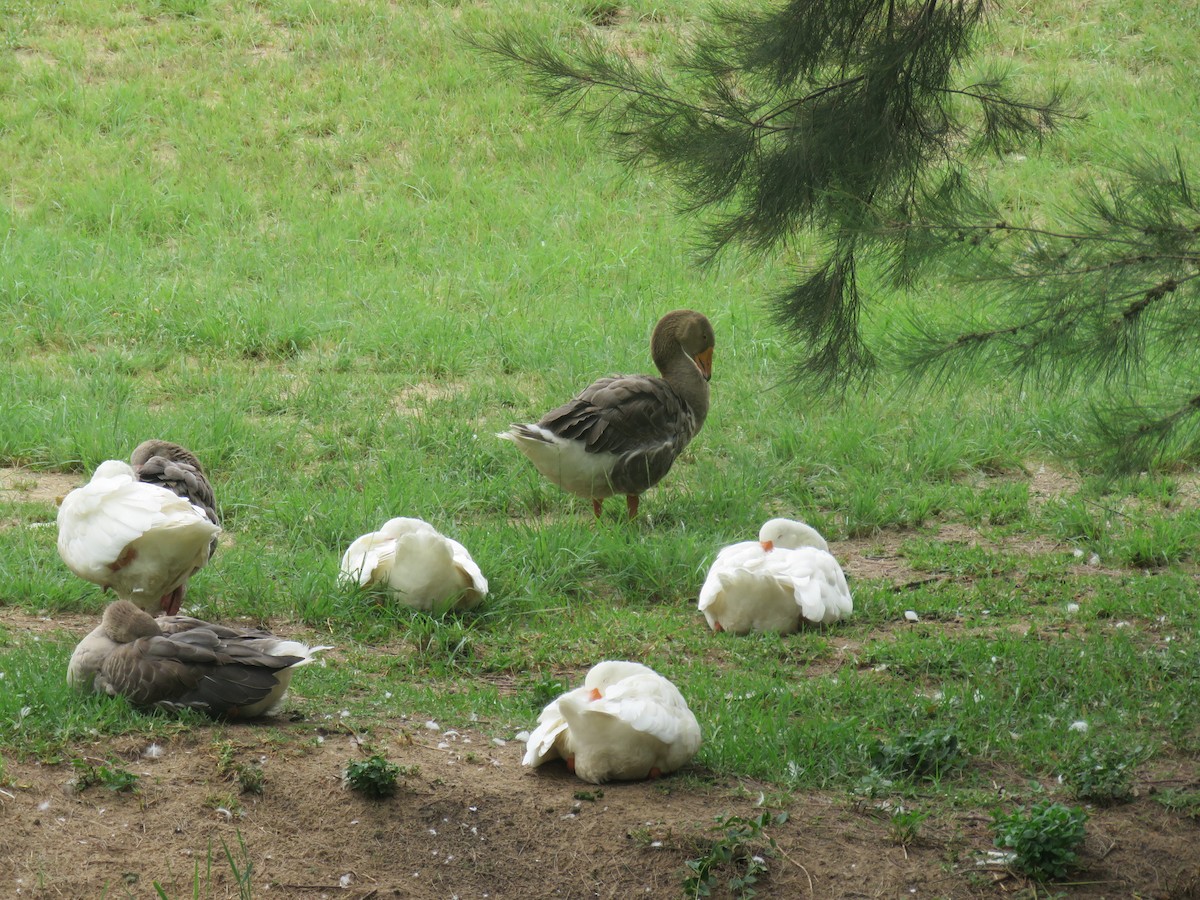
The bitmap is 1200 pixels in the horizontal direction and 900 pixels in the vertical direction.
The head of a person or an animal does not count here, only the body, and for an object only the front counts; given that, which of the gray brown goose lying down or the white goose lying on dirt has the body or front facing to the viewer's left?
the gray brown goose lying down

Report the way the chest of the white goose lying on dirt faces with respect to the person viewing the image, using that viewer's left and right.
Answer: facing away from the viewer and to the right of the viewer

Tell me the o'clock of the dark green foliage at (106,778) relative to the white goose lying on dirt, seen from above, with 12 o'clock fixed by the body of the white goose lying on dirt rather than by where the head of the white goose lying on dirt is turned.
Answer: The dark green foliage is roughly at 7 o'clock from the white goose lying on dirt.

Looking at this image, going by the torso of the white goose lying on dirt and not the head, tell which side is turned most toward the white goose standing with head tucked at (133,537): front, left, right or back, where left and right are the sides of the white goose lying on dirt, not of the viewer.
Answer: left

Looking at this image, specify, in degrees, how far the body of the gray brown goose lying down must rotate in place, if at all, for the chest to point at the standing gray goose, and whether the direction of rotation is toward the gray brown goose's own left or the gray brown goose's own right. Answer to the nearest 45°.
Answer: approximately 135° to the gray brown goose's own right

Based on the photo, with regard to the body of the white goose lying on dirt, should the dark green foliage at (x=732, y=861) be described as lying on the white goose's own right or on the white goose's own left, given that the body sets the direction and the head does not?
on the white goose's own right

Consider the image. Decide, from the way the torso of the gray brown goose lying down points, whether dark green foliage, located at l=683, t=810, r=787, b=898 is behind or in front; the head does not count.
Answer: behind

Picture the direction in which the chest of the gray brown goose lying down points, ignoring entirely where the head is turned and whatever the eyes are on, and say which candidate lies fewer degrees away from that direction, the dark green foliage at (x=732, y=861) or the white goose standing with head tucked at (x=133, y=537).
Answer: the white goose standing with head tucked

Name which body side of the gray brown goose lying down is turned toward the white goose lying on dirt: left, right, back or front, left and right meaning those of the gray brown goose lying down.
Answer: back

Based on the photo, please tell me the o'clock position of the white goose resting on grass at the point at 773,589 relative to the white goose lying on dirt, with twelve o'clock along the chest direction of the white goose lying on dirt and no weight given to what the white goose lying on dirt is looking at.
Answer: The white goose resting on grass is roughly at 11 o'clock from the white goose lying on dirt.

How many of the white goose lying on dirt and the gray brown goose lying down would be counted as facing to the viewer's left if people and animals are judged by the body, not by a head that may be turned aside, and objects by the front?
1

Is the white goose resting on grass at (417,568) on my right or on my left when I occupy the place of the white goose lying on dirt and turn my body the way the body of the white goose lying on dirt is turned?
on my left

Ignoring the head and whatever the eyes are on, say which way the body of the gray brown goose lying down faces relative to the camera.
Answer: to the viewer's left

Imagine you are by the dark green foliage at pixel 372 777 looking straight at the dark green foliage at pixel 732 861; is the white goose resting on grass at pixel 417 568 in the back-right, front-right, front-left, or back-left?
back-left
